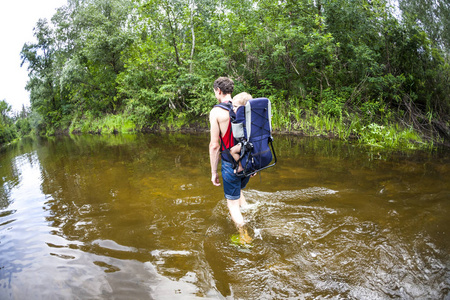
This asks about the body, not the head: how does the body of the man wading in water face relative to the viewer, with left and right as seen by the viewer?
facing away from the viewer and to the left of the viewer

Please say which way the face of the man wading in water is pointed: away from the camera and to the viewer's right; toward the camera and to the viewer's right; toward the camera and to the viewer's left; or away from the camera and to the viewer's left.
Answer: away from the camera and to the viewer's left
